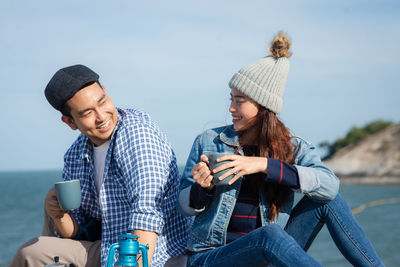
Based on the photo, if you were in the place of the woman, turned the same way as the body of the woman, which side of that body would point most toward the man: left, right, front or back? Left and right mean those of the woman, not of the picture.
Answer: right

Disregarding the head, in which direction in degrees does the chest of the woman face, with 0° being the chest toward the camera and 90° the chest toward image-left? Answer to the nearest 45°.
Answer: approximately 0°
